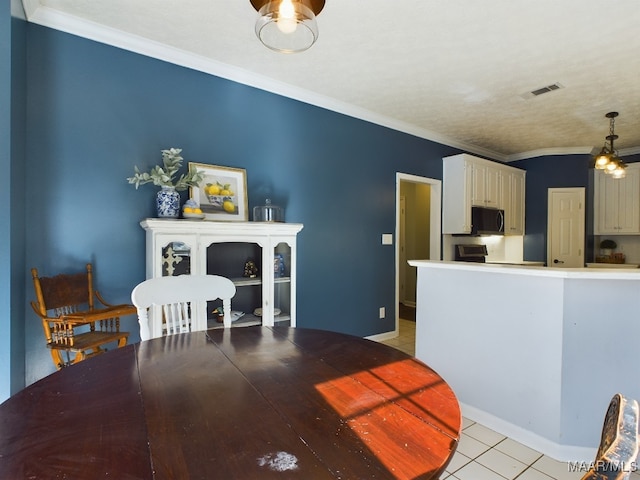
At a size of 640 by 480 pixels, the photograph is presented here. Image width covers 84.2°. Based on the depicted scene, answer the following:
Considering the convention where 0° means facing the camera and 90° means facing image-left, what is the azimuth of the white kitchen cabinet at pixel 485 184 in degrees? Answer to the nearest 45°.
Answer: approximately 315°

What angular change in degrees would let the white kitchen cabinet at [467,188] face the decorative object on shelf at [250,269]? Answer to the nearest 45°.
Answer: approximately 90° to its right

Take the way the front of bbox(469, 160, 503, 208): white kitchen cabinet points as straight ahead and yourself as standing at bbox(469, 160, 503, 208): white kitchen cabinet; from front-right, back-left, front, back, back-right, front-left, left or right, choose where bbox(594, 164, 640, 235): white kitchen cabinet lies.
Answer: left

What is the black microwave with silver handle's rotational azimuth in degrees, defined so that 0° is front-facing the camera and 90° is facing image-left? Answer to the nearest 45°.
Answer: approximately 315°

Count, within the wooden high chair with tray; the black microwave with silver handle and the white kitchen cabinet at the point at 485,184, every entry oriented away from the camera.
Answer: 0

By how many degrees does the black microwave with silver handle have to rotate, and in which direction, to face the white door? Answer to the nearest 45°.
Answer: approximately 90° to its left

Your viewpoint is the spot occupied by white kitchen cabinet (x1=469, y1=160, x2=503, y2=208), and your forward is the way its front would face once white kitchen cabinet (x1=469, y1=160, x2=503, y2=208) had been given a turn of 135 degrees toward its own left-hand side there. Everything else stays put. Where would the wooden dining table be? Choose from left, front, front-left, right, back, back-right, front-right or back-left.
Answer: back

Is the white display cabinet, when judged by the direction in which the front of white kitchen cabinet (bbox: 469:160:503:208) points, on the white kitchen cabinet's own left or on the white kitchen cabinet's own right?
on the white kitchen cabinet's own right

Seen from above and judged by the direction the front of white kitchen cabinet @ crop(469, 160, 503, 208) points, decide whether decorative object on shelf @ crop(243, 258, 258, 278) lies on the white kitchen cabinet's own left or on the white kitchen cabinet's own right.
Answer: on the white kitchen cabinet's own right

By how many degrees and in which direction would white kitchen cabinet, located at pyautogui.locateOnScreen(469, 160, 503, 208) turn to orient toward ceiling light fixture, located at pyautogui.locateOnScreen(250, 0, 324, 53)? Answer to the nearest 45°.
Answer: approximately 45° to its right

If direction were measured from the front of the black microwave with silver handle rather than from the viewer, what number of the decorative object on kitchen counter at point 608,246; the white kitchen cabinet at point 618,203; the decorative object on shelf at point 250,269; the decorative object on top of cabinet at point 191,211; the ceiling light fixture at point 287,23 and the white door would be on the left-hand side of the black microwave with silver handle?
3

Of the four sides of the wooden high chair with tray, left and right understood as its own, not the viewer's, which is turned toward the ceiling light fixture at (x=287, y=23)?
front

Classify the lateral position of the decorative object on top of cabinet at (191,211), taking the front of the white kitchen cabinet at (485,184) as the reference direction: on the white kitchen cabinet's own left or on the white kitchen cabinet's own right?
on the white kitchen cabinet's own right

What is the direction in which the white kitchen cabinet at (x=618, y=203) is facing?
toward the camera

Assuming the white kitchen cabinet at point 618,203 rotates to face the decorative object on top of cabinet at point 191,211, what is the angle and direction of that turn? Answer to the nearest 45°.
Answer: approximately 45° to its right

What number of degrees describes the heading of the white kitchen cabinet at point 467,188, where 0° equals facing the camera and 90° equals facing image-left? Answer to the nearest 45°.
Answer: approximately 315°

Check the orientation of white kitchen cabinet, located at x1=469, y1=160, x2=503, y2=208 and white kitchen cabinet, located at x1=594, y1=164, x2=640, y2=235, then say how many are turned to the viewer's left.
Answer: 0

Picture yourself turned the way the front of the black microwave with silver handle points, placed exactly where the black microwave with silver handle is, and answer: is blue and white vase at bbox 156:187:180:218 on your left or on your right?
on your right

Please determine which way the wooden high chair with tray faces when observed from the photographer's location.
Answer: facing the viewer and to the right of the viewer
